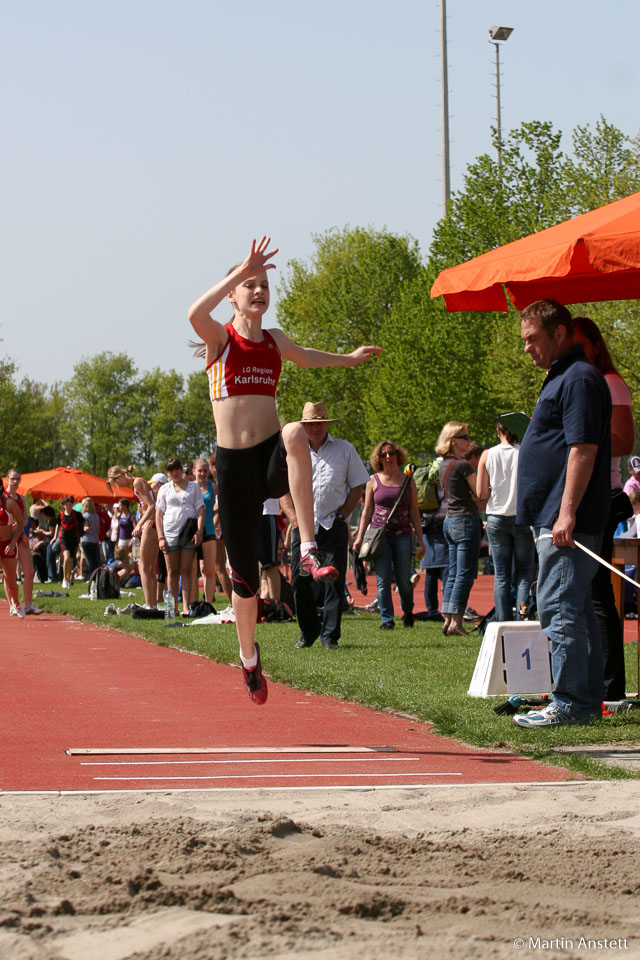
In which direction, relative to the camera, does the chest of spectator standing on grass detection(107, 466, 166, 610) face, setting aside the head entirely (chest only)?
to the viewer's left

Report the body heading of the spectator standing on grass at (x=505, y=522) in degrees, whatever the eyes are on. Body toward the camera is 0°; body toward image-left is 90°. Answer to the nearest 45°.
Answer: approximately 180°

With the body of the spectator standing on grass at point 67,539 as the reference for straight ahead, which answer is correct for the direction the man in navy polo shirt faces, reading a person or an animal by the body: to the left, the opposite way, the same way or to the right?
to the right

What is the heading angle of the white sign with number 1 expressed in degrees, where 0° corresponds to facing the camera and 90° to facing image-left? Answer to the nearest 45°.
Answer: approximately 0°

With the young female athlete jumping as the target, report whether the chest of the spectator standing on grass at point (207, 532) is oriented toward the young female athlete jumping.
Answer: yes

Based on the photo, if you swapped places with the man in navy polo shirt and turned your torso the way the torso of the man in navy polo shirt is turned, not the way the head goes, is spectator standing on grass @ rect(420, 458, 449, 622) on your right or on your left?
on your right

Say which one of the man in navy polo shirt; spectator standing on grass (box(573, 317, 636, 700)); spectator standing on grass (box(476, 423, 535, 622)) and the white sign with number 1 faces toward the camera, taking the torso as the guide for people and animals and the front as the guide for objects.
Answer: the white sign with number 1

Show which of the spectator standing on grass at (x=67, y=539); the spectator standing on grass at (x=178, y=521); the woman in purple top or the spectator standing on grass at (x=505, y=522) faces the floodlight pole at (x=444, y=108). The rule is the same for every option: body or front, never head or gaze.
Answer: the spectator standing on grass at (x=505, y=522)

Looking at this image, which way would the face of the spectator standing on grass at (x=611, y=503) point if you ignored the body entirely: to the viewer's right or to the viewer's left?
to the viewer's left

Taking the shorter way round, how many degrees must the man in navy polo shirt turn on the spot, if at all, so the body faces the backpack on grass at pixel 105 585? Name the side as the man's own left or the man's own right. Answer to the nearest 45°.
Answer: approximately 45° to the man's own right

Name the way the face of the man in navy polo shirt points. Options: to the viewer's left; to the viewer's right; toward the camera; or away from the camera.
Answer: to the viewer's left

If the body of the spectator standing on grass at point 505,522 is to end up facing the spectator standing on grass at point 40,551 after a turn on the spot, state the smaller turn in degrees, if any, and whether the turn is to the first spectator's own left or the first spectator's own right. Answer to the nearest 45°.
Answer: approximately 45° to the first spectator's own left
